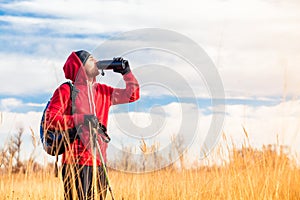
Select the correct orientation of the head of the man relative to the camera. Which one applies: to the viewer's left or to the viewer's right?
to the viewer's right

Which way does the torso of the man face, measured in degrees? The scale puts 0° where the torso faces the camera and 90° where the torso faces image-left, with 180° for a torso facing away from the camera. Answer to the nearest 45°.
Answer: approximately 315°
